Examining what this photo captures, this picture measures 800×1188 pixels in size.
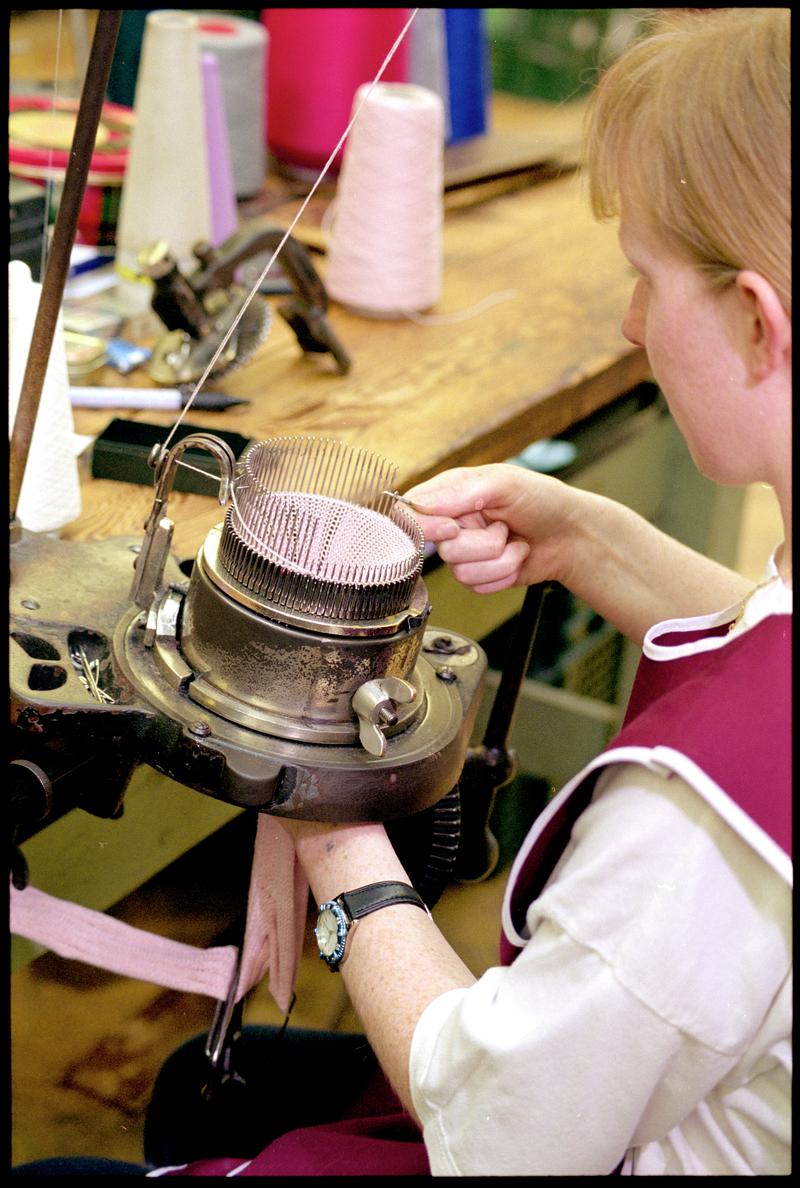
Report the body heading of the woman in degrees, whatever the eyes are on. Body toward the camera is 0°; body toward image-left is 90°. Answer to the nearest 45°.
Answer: approximately 135°

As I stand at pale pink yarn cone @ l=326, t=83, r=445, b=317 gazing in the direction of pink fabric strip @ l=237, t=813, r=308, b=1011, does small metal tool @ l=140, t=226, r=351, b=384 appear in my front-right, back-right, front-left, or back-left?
front-right

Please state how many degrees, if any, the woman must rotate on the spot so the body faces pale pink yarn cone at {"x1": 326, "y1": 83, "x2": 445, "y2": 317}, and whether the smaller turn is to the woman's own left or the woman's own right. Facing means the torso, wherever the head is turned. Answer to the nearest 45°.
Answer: approximately 45° to the woman's own right

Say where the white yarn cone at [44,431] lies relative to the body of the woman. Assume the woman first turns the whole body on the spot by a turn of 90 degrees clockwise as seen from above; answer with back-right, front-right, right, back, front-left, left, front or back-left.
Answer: left

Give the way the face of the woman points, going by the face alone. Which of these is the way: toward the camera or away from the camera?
away from the camera

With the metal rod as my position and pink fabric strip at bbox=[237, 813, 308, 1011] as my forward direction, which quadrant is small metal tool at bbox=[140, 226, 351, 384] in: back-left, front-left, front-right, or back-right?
back-left

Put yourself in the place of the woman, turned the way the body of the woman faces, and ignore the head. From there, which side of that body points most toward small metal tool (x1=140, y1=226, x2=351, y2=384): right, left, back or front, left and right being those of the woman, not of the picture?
front
